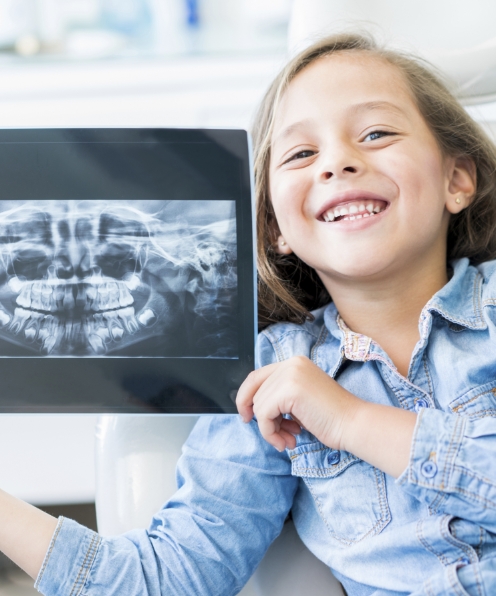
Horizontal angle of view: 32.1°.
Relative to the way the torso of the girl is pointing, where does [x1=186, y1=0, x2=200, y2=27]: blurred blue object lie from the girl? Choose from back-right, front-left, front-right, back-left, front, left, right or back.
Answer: back

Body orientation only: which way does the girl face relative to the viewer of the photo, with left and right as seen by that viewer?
facing the viewer

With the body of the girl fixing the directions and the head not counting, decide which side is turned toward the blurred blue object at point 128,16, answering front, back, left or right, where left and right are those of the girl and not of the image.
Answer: back
